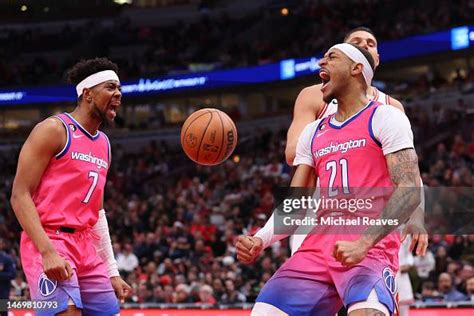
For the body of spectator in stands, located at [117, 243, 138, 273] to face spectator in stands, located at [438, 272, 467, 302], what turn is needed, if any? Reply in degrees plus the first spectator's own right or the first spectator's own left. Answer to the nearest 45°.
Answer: approximately 45° to the first spectator's own left

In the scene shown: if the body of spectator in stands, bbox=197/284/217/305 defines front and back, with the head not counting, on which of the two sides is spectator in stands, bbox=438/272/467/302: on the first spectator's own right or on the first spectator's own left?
on the first spectator's own left

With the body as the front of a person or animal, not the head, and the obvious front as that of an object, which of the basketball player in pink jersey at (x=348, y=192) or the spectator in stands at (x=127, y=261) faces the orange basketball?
the spectator in stands

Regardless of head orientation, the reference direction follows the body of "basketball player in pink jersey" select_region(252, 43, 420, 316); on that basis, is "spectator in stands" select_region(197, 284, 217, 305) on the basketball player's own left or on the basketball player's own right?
on the basketball player's own right

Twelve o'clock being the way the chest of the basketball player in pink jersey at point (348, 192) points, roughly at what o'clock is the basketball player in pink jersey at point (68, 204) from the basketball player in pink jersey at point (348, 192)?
the basketball player in pink jersey at point (68, 204) is roughly at 2 o'clock from the basketball player in pink jersey at point (348, 192).

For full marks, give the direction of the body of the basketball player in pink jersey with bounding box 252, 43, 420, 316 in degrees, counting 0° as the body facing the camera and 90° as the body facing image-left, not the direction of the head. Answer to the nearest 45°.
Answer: approximately 45°

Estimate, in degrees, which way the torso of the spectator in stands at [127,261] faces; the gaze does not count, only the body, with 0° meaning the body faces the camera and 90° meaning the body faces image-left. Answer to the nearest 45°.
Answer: approximately 0°

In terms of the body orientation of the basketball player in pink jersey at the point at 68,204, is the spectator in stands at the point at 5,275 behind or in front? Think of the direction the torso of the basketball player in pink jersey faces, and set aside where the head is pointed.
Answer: behind
